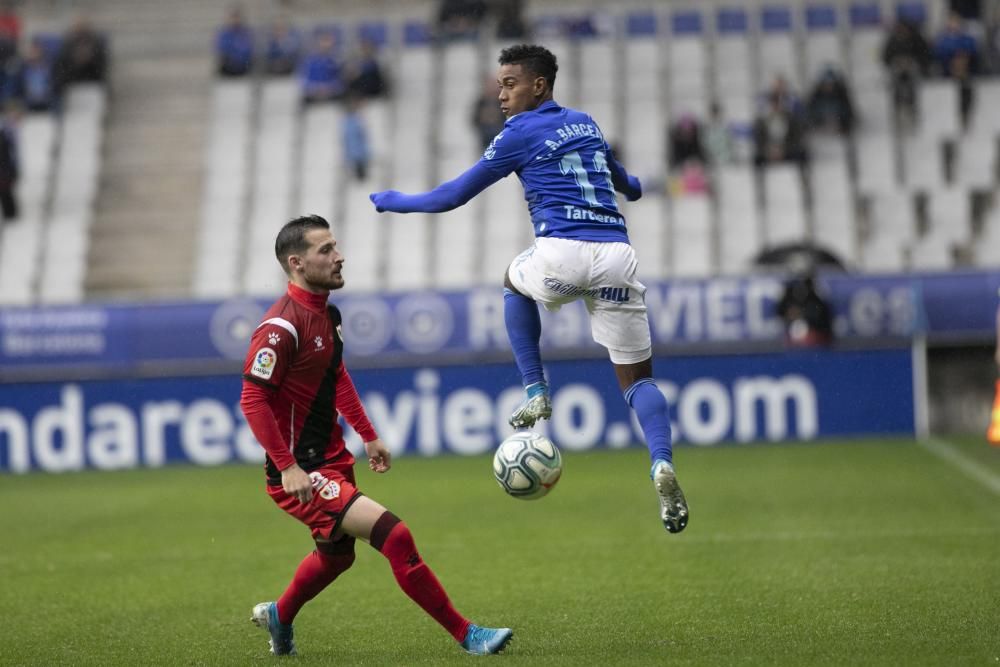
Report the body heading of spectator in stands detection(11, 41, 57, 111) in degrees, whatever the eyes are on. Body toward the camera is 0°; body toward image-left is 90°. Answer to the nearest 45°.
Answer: approximately 0°

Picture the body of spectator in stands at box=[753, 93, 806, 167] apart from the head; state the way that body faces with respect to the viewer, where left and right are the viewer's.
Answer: facing the viewer

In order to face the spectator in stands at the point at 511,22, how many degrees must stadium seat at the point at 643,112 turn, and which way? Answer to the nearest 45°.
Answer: approximately 90° to its right

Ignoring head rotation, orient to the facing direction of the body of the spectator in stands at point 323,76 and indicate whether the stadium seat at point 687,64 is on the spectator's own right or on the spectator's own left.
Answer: on the spectator's own left

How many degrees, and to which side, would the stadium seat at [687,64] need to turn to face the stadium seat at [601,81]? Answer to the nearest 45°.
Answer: approximately 90° to its right

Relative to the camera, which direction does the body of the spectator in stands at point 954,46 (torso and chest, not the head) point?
toward the camera

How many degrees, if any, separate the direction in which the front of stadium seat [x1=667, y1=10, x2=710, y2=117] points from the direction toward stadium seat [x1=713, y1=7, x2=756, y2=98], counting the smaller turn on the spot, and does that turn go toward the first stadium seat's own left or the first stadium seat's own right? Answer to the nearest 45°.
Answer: approximately 90° to the first stadium seat's own left

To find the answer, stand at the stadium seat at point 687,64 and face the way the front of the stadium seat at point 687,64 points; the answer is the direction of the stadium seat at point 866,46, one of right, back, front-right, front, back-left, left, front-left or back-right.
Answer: left

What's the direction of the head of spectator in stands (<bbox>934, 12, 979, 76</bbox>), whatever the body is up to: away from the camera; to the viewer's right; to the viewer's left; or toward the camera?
toward the camera

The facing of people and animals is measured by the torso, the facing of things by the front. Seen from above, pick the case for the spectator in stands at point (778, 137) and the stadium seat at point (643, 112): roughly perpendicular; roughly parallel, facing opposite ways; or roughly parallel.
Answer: roughly parallel

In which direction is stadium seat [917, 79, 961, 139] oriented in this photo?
toward the camera

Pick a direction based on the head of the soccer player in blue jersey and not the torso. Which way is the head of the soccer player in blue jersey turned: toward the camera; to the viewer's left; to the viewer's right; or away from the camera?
to the viewer's left

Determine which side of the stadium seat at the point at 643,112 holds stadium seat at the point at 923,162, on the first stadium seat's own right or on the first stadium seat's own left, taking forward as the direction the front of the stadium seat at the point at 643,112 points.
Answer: on the first stadium seat's own left
